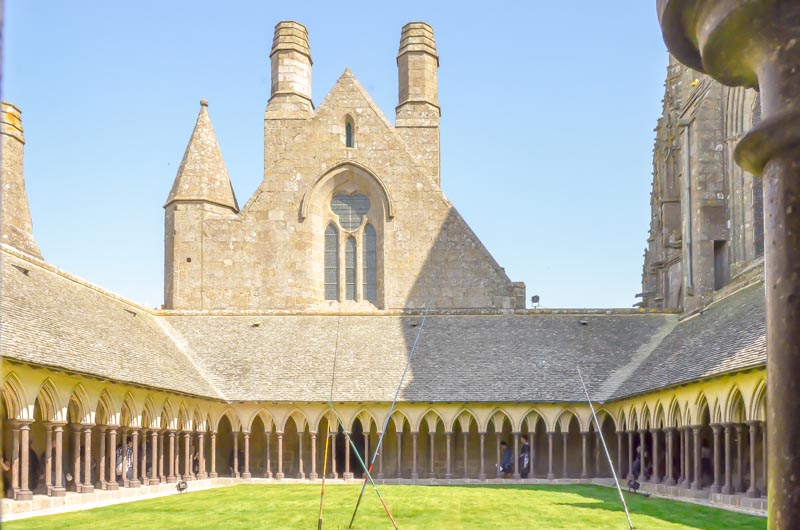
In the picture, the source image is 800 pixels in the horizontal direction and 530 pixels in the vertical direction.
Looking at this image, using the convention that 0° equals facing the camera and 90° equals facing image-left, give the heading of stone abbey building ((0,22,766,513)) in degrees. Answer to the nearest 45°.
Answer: approximately 0°

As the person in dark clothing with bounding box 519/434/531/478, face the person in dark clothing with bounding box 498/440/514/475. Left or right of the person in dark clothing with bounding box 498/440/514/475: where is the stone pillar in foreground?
left
